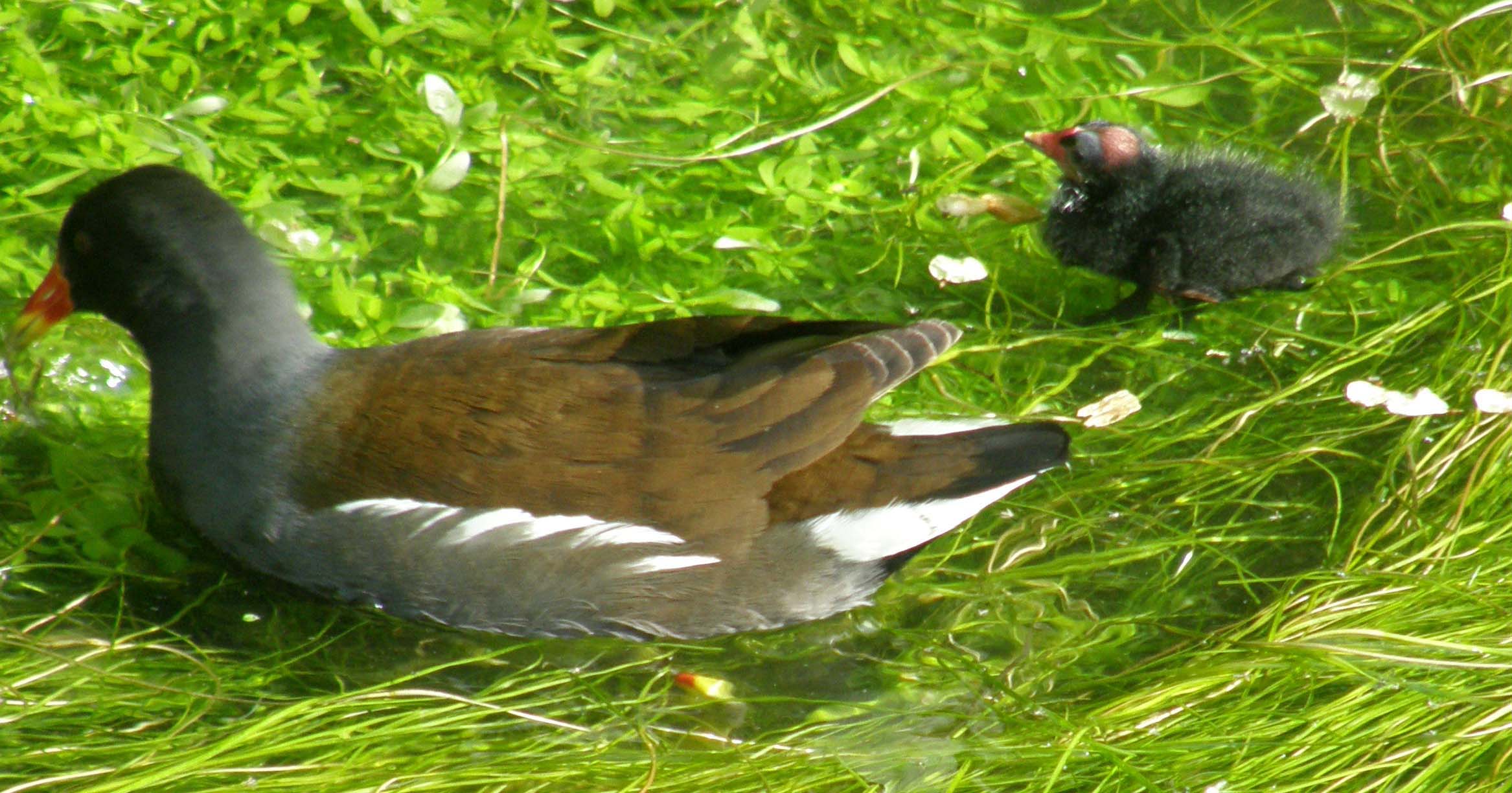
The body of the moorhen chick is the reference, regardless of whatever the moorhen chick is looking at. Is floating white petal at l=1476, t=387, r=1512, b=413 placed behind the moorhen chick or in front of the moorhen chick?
behind

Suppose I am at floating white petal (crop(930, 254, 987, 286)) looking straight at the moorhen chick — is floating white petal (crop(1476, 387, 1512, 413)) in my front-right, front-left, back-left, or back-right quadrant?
front-right

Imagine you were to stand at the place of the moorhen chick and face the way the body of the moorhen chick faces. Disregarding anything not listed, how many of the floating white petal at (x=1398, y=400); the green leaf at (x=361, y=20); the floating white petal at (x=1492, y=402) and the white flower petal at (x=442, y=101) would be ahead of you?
2

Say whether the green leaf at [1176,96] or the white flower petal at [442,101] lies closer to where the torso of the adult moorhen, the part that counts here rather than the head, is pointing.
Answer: the white flower petal

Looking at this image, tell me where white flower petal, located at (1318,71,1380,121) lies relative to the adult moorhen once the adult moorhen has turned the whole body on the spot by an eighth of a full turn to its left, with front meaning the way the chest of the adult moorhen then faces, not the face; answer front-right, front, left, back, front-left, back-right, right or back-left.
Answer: back

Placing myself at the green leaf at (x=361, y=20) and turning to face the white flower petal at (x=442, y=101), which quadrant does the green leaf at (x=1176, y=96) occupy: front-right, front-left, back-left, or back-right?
front-left

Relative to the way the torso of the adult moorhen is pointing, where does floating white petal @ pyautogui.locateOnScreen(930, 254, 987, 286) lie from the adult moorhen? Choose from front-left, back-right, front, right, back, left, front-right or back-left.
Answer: back-right

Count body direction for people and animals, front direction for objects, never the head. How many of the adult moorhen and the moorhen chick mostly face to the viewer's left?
2

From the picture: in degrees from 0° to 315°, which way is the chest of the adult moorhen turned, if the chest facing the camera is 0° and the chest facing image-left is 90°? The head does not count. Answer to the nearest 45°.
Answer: approximately 90°

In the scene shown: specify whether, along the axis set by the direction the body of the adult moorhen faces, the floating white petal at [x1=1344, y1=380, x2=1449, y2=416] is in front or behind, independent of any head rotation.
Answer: behind

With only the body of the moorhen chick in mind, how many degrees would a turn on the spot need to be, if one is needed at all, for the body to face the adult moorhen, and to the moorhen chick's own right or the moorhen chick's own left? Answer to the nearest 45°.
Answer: approximately 45° to the moorhen chick's own left

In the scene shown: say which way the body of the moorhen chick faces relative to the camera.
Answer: to the viewer's left

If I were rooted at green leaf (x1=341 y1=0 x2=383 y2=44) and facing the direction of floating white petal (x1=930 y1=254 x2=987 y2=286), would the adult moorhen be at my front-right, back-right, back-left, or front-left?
front-right

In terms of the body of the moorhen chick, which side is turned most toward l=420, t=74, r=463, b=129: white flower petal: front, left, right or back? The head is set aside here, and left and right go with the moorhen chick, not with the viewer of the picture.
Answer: front
